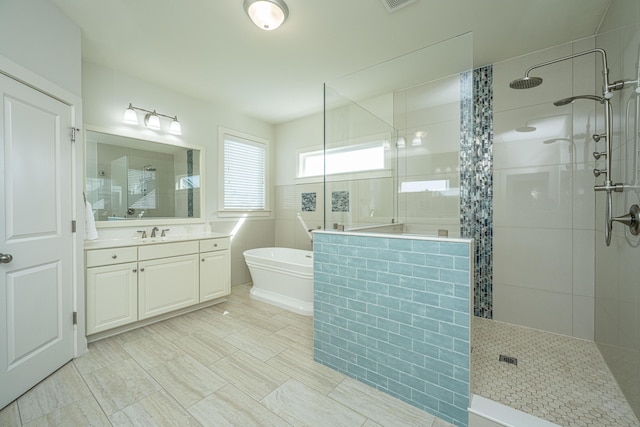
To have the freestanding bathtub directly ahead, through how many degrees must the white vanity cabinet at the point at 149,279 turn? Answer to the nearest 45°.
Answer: approximately 45° to its left

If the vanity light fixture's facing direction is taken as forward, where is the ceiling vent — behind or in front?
in front

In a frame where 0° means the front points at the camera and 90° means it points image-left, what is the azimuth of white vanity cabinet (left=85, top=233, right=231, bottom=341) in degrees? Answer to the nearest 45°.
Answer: approximately 315°
